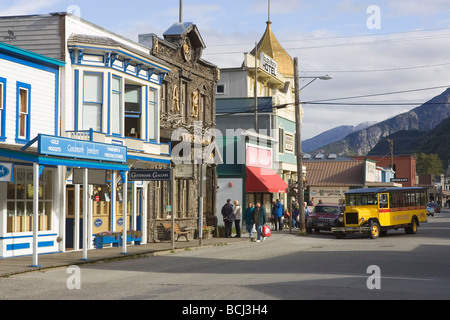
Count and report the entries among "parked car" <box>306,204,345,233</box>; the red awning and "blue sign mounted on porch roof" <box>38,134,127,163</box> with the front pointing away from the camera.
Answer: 0

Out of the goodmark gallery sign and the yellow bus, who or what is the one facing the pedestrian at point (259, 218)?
the yellow bus

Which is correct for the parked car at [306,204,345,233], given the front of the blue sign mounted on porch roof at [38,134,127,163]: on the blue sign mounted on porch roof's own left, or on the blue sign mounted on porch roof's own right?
on the blue sign mounted on porch roof's own left

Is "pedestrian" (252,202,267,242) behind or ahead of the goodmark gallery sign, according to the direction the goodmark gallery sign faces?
behind

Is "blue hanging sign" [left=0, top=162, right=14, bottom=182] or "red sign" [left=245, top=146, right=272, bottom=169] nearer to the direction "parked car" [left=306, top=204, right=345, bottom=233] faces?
the blue hanging sign

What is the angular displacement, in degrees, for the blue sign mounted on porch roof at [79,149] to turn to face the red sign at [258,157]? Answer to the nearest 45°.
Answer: approximately 90° to its left

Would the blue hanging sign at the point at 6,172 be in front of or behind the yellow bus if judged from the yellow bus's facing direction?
in front

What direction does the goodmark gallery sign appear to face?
toward the camera

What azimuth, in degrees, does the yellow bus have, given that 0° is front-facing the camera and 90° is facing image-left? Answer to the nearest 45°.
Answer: approximately 45°

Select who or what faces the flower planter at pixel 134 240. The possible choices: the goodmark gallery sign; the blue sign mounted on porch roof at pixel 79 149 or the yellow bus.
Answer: the yellow bus

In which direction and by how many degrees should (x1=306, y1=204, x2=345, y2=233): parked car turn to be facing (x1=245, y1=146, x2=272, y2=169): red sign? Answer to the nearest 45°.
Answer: approximately 90° to its right

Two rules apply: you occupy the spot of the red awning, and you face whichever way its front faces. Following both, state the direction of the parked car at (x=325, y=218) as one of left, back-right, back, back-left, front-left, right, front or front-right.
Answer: front

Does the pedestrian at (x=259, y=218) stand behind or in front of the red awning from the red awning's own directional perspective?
in front

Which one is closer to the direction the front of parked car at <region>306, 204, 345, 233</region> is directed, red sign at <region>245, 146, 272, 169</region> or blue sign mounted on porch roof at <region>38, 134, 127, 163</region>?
the blue sign mounted on porch roof

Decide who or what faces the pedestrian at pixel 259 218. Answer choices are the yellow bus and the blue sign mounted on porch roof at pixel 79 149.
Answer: the yellow bus

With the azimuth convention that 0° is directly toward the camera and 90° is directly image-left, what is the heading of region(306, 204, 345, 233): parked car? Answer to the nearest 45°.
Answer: approximately 45°
